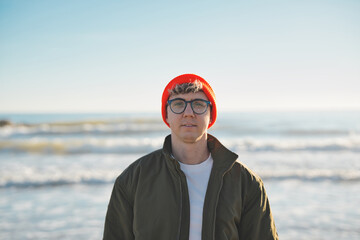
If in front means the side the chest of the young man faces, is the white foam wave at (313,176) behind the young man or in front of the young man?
behind

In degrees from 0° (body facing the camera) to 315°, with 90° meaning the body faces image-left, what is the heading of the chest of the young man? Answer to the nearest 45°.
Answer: approximately 0°

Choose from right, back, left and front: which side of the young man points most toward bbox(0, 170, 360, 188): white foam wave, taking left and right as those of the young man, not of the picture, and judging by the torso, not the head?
back
